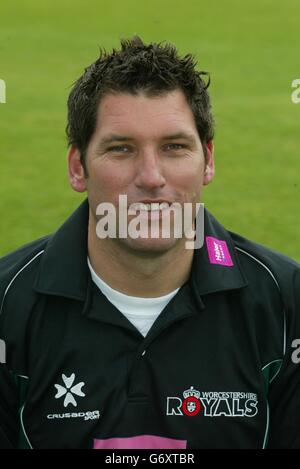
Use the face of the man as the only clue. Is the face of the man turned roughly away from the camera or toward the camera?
toward the camera

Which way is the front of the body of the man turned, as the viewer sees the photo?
toward the camera
